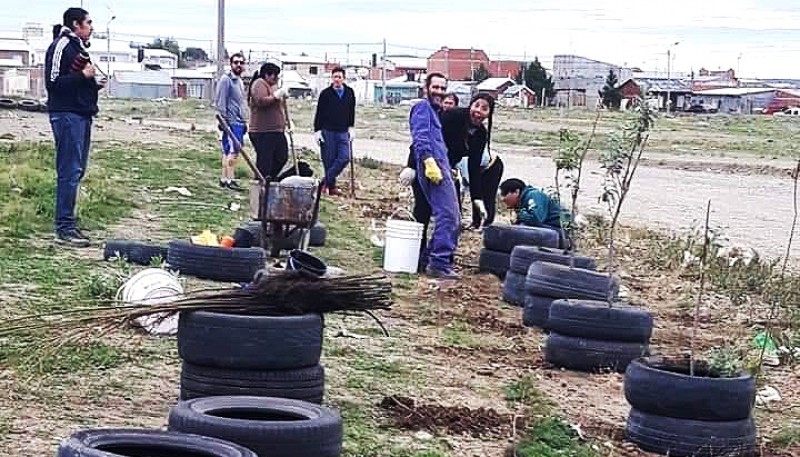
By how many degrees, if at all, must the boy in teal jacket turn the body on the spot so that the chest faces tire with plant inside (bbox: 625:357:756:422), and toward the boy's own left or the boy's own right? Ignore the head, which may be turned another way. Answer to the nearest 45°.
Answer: approximately 90° to the boy's own left

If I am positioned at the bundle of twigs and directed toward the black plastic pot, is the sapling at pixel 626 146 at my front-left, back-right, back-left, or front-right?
front-right

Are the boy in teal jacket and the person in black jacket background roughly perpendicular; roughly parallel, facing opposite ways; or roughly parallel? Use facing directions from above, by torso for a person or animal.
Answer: roughly perpendicular

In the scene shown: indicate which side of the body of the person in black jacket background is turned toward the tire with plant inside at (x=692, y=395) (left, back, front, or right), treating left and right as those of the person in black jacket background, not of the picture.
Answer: front

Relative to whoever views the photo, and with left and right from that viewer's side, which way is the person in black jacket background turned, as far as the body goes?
facing the viewer

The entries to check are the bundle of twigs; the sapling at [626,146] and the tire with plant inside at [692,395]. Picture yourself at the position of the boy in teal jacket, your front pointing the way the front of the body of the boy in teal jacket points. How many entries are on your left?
3

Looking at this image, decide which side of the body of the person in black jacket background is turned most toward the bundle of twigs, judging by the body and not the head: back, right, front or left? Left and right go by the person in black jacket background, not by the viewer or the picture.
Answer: front

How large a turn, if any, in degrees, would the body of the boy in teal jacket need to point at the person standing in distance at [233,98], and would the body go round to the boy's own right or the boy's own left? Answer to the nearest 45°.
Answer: approximately 45° to the boy's own right

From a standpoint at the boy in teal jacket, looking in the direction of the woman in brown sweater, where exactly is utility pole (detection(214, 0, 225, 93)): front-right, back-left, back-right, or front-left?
front-right

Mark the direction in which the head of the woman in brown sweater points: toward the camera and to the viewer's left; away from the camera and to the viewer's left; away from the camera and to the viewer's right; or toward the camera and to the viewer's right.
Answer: toward the camera and to the viewer's right

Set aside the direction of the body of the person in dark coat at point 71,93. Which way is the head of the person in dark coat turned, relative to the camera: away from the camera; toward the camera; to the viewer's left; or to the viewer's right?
to the viewer's right

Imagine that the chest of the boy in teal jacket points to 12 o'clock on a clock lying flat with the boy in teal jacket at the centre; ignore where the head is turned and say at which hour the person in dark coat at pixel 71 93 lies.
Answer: The person in dark coat is roughly at 11 o'clock from the boy in teal jacket.

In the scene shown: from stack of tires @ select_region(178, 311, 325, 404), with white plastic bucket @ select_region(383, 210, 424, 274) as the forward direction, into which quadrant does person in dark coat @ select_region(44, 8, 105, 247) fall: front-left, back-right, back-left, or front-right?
front-left

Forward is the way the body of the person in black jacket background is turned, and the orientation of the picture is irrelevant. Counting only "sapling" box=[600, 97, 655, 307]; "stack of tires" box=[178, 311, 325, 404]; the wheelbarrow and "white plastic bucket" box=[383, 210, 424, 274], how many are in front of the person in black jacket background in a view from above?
4

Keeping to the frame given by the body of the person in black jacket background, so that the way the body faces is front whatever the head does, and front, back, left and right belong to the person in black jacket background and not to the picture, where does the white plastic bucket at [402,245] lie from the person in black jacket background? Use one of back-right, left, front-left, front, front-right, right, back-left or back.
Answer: front
